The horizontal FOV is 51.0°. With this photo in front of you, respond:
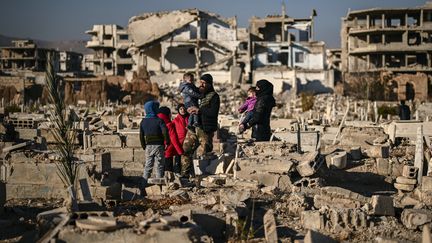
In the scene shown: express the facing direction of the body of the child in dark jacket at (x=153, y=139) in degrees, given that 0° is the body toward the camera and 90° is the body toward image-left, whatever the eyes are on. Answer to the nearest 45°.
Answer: approximately 180°

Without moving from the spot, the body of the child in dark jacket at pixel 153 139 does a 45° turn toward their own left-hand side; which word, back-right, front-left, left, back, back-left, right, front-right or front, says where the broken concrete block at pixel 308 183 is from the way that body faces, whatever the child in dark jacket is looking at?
back-right

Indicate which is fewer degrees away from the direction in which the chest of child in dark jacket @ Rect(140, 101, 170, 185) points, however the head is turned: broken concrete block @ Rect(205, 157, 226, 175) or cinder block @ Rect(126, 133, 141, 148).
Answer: the cinder block

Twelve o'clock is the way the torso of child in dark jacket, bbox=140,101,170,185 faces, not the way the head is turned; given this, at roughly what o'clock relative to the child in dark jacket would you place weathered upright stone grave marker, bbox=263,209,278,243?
The weathered upright stone grave marker is roughly at 5 o'clock from the child in dark jacket.

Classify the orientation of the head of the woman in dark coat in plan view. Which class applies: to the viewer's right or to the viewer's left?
to the viewer's left
